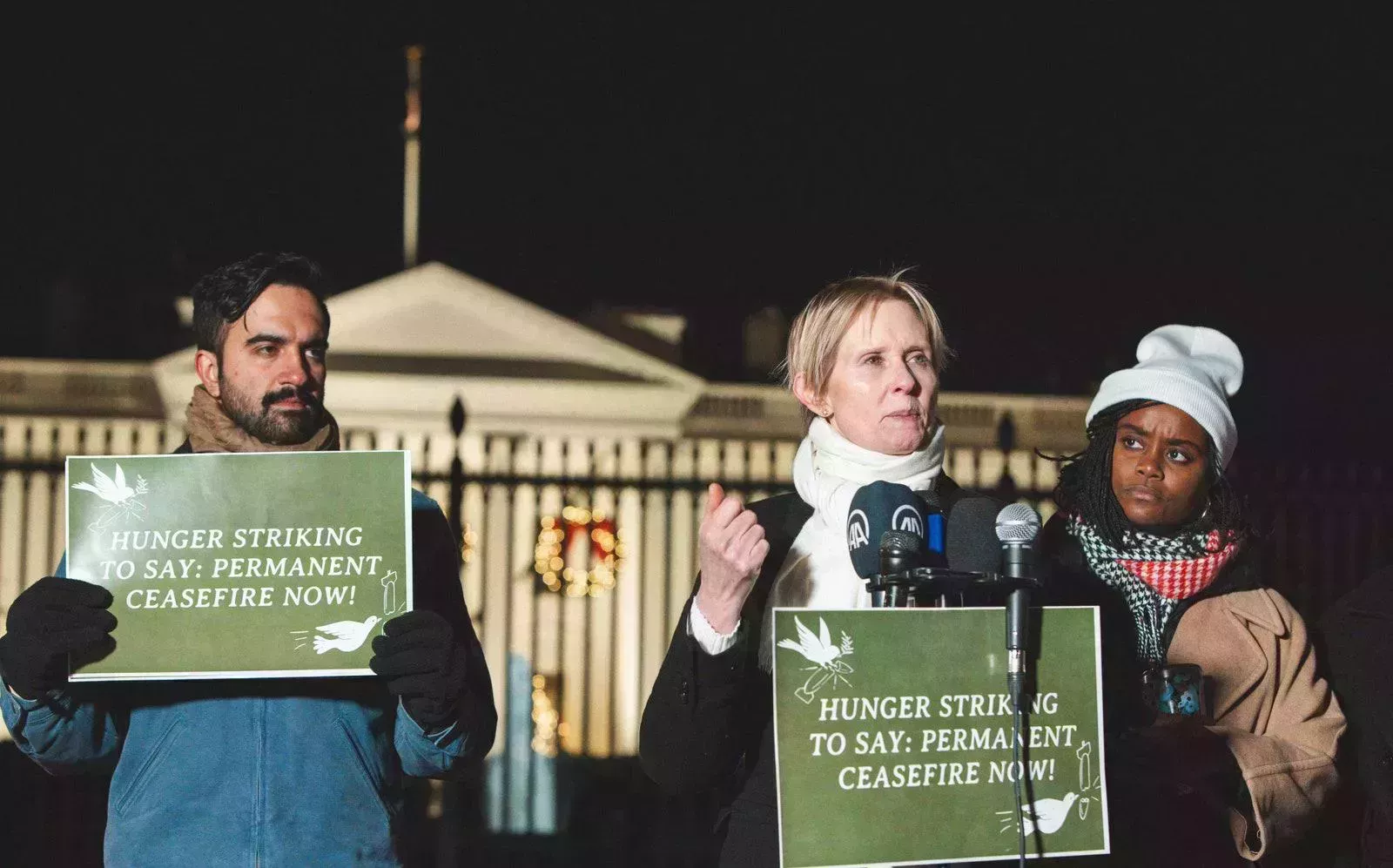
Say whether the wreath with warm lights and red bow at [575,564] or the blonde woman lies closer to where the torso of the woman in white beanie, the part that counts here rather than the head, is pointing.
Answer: the blonde woman

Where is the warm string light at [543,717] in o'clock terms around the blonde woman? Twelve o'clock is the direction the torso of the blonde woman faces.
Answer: The warm string light is roughly at 7 o'clock from the blonde woman.

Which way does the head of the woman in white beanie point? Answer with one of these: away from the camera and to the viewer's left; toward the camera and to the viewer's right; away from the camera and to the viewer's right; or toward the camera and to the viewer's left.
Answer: toward the camera and to the viewer's left

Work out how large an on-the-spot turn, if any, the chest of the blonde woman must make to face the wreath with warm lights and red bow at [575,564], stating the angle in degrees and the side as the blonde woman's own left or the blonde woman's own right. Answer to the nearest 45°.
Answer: approximately 135° to the blonde woman's own left

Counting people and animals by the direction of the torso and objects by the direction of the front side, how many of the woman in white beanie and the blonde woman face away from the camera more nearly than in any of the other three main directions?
0

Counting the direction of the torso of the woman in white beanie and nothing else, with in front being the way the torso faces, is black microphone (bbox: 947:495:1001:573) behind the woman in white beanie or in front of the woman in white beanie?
in front

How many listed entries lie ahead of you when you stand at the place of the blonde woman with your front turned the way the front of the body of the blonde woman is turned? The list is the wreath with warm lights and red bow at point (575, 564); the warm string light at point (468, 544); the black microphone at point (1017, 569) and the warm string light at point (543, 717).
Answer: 1

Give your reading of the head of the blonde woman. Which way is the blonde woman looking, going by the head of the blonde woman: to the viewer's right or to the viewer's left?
to the viewer's right

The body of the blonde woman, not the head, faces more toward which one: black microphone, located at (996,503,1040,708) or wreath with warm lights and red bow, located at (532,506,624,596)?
the black microphone

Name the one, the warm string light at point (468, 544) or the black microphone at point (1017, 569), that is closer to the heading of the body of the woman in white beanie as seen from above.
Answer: the black microphone

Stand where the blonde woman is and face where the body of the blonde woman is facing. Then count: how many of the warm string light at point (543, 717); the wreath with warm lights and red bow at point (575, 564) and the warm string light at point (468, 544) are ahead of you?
0

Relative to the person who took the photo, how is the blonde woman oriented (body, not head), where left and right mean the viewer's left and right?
facing the viewer and to the right of the viewer

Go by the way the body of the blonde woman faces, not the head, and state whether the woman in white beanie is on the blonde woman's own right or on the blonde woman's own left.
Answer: on the blonde woman's own left
